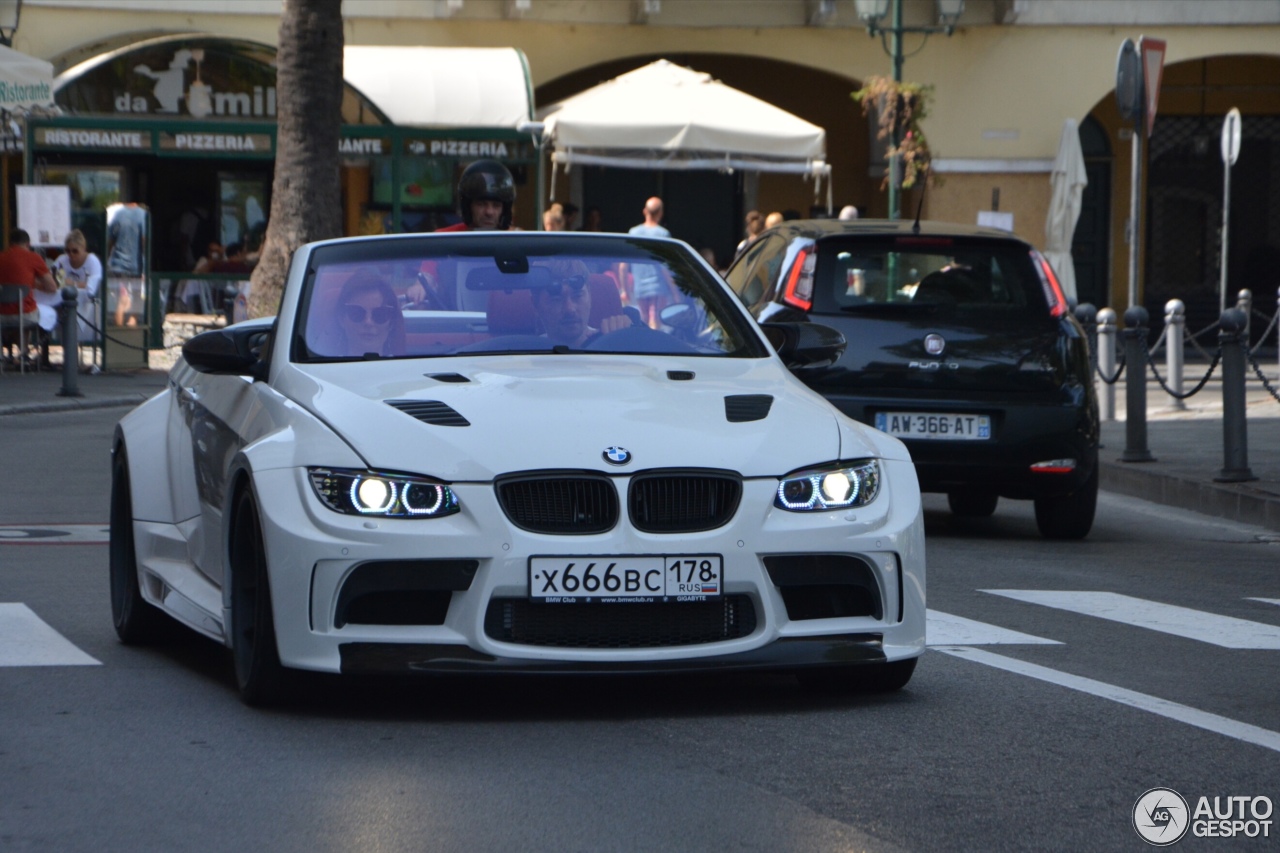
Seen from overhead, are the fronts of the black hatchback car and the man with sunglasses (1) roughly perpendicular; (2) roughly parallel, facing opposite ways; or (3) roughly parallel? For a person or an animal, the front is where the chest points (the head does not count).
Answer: roughly parallel, facing opposite ways

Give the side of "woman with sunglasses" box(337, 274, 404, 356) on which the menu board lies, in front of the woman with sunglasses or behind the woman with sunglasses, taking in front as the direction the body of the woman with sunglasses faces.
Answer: behind

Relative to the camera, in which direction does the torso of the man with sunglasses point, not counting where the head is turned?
toward the camera

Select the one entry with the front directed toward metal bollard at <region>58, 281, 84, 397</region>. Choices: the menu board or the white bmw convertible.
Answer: the menu board

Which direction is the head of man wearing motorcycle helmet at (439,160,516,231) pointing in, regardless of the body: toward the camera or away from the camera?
toward the camera

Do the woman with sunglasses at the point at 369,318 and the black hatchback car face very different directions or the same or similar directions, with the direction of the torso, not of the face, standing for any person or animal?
very different directions

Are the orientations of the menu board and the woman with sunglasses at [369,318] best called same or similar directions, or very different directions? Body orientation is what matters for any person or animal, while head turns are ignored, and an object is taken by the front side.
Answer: same or similar directions

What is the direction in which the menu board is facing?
toward the camera

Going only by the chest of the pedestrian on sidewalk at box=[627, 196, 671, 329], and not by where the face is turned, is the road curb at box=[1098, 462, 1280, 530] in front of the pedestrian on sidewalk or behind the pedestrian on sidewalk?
behind

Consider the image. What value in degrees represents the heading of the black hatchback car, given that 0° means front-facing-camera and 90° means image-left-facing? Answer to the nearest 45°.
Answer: approximately 180°

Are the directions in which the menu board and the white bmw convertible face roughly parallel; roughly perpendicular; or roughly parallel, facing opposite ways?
roughly parallel

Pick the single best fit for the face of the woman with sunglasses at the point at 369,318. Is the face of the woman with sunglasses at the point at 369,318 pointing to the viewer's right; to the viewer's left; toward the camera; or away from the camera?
toward the camera

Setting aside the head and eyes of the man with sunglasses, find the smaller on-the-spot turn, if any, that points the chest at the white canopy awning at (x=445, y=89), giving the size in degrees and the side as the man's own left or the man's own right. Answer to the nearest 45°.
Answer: approximately 180°

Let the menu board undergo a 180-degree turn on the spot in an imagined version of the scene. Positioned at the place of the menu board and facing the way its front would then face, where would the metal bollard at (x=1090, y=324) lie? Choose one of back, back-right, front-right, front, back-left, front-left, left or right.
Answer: back-right

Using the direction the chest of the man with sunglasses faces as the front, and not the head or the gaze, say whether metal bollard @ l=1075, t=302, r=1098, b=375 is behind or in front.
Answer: behind
